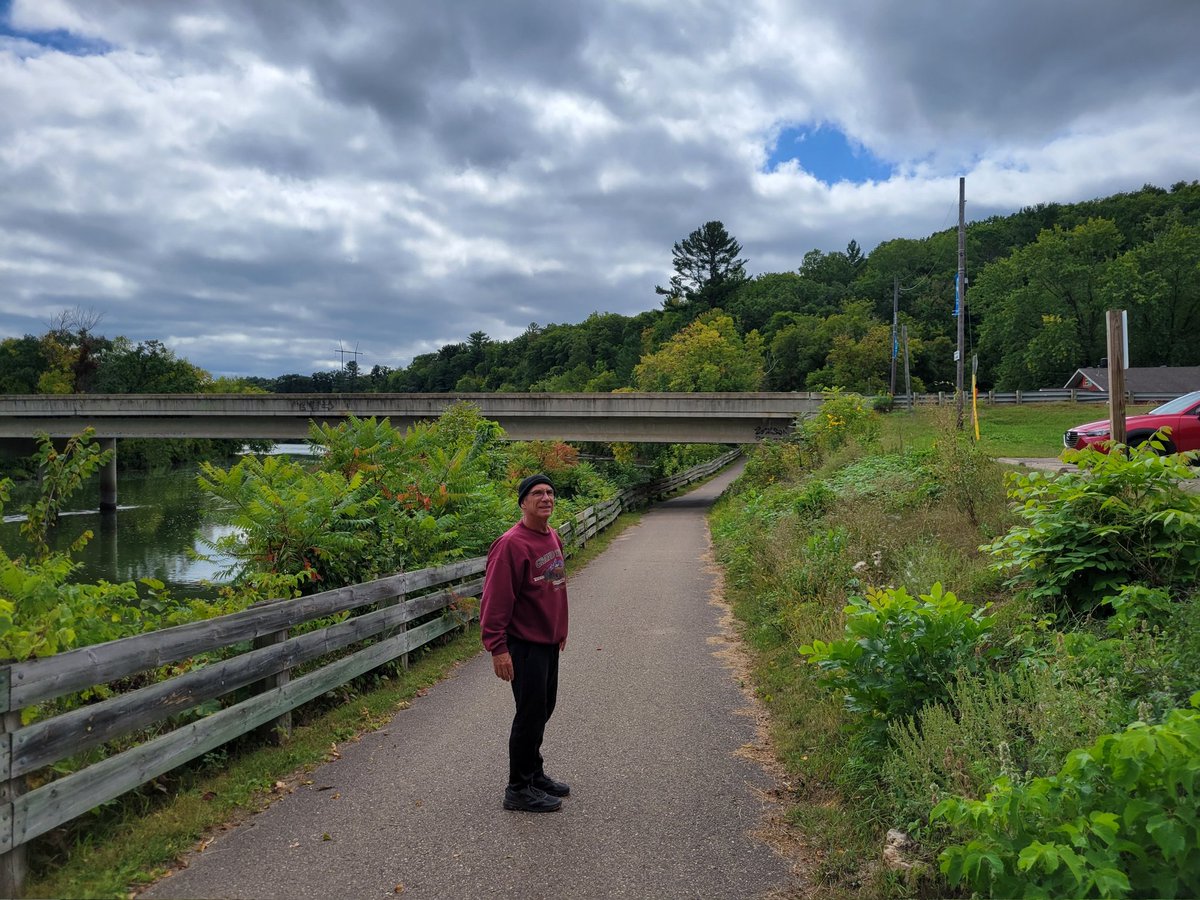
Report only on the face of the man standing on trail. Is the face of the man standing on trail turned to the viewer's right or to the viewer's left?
to the viewer's right

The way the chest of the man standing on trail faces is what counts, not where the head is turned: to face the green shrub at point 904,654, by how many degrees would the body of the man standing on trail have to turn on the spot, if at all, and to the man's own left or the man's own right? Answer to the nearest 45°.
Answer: approximately 45° to the man's own left

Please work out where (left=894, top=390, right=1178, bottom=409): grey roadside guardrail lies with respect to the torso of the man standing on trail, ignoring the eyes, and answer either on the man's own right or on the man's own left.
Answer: on the man's own left

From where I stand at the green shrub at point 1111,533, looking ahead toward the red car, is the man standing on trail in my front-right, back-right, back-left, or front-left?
back-left

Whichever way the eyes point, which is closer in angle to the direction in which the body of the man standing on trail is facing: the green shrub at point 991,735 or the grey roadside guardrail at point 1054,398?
the green shrub

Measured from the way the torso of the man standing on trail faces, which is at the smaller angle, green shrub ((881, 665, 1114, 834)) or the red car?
the green shrub

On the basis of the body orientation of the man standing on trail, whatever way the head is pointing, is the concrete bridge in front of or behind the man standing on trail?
behind

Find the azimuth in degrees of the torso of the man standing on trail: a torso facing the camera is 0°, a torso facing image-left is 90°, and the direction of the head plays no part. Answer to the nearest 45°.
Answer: approximately 315°

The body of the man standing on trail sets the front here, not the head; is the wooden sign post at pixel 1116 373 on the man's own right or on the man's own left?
on the man's own left

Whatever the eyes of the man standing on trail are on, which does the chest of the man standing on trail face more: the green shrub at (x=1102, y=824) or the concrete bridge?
the green shrub

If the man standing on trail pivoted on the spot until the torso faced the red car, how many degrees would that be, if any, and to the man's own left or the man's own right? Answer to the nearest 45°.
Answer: approximately 90° to the man's own left
